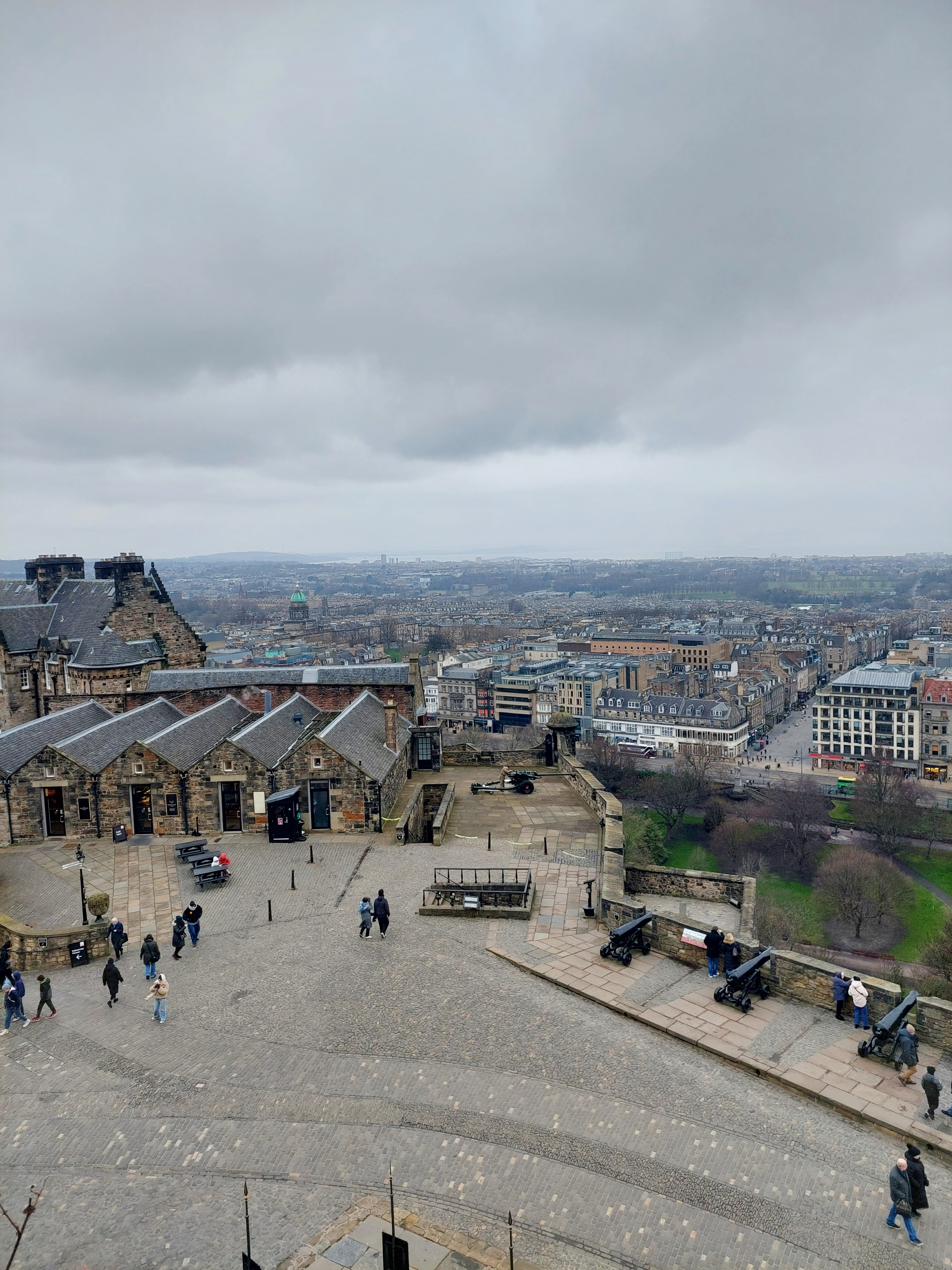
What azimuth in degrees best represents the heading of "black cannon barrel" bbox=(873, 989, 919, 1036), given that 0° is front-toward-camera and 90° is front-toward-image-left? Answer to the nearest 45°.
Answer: approximately 225°

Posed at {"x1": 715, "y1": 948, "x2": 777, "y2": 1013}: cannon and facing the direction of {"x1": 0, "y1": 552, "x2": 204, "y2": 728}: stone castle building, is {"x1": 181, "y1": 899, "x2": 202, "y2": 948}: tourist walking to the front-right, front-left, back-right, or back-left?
front-left

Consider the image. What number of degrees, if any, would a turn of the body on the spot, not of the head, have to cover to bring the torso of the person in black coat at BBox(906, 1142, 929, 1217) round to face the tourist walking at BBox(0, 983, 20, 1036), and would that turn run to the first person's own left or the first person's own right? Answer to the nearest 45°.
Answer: approximately 180°

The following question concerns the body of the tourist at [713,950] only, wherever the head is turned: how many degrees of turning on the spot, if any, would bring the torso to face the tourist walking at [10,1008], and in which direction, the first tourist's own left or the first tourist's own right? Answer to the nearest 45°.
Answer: approximately 90° to the first tourist's own left

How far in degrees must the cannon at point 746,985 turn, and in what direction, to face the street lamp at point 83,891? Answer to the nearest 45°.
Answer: approximately 135° to its left

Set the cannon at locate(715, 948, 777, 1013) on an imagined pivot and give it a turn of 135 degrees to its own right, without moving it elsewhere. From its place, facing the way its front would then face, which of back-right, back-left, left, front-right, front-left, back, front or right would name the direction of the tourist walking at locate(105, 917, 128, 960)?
right

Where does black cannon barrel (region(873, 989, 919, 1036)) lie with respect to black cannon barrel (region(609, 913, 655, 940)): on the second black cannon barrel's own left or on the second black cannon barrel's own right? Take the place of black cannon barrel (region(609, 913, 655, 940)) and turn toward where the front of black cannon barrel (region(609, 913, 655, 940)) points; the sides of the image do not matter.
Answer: on the second black cannon barrel's own right

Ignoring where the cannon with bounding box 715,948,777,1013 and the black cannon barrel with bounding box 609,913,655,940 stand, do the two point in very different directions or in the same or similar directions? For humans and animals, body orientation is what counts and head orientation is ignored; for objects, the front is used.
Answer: same or similar directions

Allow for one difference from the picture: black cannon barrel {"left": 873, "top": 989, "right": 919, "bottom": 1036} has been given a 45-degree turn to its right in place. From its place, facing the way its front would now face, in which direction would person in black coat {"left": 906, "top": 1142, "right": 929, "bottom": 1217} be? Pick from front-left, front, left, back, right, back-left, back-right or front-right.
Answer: right

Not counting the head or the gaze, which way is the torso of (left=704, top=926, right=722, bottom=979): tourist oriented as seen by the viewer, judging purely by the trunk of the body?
away from the camera
